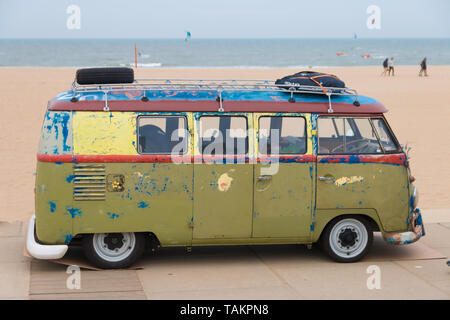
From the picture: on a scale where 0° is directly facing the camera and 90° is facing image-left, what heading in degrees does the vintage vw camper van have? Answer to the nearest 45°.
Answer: approximately 270°
